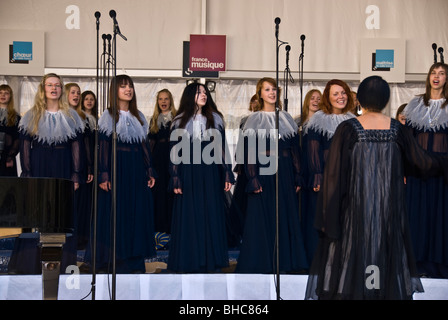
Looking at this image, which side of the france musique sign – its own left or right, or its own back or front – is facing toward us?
front

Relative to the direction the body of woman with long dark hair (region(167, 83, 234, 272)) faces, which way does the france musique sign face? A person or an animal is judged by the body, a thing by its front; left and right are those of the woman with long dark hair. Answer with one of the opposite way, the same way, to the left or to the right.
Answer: the same way

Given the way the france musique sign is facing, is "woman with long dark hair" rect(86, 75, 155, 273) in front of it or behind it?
in front

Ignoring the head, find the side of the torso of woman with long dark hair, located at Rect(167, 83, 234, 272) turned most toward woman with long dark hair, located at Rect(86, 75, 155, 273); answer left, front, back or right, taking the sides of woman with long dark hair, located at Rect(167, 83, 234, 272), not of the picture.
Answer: right

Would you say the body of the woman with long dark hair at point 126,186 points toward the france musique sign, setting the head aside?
no

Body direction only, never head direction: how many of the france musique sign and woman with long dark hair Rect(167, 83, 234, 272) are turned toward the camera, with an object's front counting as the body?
2

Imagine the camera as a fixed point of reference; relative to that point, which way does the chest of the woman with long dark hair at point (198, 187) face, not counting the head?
toward the camera

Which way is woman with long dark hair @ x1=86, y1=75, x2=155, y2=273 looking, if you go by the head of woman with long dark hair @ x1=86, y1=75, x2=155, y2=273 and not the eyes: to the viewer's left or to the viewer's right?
to the viewer's right

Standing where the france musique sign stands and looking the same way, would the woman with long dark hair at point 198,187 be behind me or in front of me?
in front
